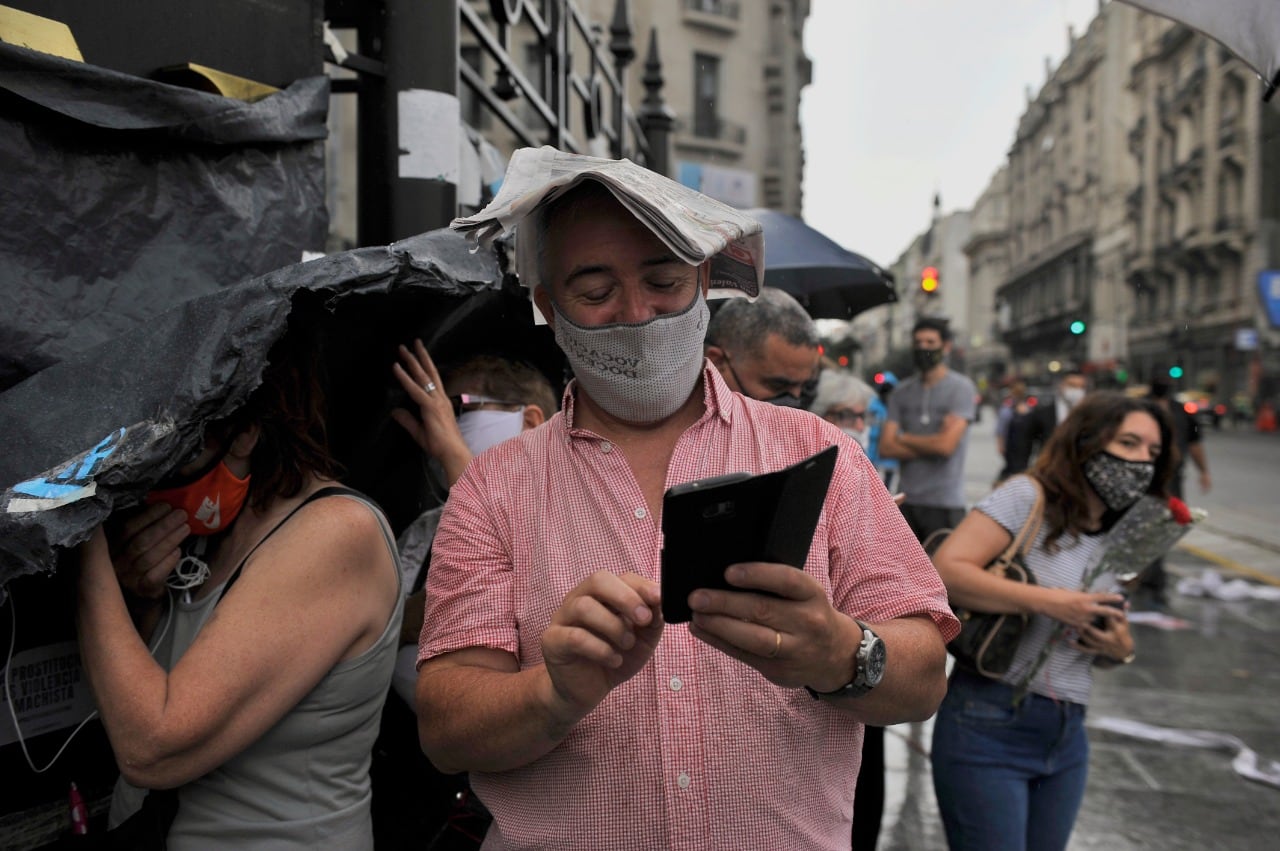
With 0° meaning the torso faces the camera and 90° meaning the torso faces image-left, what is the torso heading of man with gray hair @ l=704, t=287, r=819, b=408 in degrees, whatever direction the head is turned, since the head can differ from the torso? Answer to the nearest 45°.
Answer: approximately 315°

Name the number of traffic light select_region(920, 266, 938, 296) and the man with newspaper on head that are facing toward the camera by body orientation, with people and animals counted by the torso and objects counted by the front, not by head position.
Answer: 2

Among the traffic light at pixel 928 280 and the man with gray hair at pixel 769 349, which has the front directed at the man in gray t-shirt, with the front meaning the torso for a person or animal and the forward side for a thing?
the traffic light

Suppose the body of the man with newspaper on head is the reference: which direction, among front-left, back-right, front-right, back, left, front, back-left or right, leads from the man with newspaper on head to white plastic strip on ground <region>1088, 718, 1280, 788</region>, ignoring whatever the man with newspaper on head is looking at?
back-left

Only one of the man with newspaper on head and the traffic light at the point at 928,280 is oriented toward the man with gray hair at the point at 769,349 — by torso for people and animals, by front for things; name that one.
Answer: the traffic light

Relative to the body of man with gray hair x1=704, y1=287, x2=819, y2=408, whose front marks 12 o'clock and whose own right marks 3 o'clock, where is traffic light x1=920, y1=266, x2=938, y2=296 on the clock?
The traffic light is roughly at 8 o'clock from the man with gray hair.

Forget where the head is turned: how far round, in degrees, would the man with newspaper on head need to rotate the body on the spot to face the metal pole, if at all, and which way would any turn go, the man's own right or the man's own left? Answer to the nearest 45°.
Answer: approximately 135° to the man's own right

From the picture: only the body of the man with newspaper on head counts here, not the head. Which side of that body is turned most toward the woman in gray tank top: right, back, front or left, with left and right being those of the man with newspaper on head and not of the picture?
right

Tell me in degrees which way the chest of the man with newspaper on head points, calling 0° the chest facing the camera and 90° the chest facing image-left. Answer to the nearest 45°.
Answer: approximately 0°

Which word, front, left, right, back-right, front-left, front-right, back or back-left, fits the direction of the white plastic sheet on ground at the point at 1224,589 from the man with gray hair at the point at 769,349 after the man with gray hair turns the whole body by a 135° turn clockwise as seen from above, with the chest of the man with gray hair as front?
back-right
